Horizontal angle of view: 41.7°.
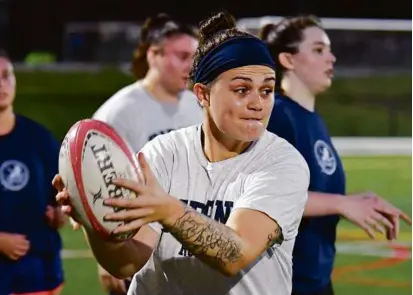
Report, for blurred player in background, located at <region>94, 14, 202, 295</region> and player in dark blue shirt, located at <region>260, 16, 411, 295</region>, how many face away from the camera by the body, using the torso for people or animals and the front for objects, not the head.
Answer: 0

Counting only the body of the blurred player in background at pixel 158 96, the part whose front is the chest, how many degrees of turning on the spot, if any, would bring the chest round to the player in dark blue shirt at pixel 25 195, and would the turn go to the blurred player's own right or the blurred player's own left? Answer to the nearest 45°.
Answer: approximately 90° to the blurred player's own right

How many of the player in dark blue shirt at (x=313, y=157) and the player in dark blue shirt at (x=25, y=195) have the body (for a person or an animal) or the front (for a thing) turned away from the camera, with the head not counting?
0

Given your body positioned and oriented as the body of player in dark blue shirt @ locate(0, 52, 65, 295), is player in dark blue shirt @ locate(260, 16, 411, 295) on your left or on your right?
on your left

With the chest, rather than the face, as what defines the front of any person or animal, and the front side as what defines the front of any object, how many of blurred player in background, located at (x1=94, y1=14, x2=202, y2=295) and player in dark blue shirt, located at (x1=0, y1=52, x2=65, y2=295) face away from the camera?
0

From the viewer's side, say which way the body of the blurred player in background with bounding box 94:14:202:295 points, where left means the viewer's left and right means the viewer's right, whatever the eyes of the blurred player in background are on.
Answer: facing the viewer and to the right of the viewer

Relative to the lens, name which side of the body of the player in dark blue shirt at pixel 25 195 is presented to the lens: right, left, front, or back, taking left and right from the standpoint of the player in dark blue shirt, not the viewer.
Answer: front
